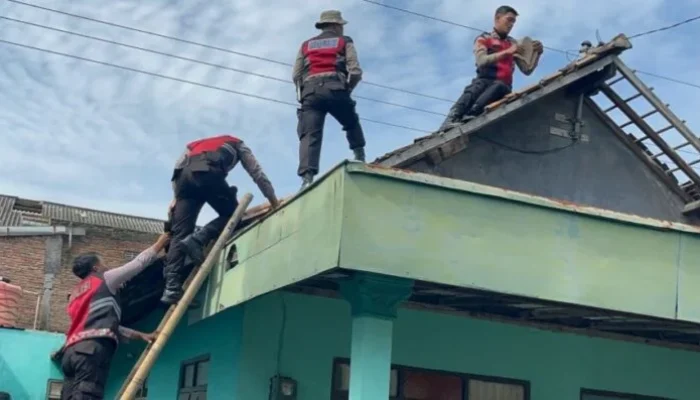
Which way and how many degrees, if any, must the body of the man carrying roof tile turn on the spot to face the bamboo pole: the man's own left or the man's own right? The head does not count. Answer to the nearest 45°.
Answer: approximately 90° to the man's own right

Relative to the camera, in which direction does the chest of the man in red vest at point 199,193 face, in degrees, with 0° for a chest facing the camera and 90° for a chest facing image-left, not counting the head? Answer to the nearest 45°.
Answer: approximately 225°

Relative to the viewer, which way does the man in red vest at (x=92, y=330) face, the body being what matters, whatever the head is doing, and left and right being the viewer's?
facing away from the viewer and to the right of the viewer

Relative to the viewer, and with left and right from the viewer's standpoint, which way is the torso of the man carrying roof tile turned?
facing the viewer and to the right of the viewer

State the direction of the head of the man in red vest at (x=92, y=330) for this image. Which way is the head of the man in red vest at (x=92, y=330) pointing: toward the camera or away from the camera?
away from the camera

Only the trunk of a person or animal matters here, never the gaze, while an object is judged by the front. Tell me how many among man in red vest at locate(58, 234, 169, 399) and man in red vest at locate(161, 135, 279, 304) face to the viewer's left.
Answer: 0

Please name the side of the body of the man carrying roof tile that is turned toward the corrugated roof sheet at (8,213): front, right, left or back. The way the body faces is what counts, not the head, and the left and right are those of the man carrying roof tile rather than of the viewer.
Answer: back

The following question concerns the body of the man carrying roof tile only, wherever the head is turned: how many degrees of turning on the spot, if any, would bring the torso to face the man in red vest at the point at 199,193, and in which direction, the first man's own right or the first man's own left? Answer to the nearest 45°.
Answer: approximately 90° to the first man's own right
